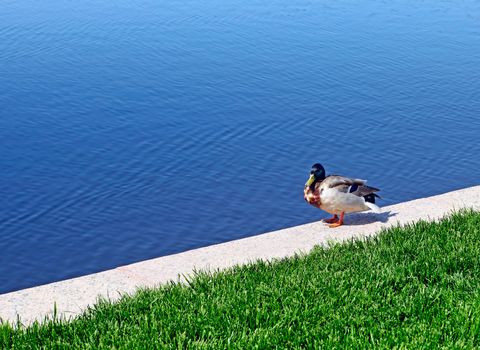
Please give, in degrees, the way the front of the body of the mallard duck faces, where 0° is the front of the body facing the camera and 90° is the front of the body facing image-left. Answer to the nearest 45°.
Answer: approximately 90°
